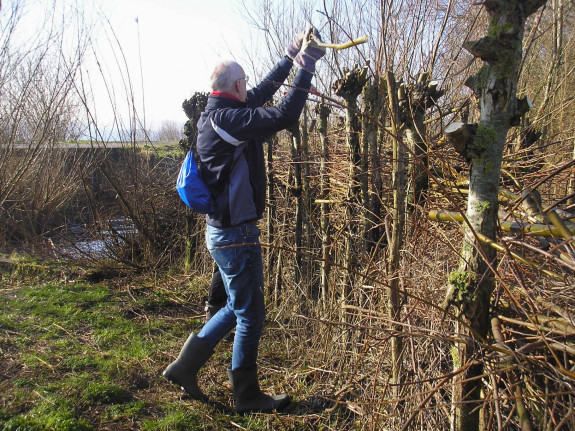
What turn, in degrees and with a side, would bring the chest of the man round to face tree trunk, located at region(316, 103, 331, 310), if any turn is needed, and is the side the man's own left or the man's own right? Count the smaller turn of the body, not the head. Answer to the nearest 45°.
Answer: approximately 45° to the man's own left

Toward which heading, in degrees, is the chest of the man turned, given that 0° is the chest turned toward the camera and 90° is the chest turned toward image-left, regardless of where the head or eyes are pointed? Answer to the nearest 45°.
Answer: approximately 270°

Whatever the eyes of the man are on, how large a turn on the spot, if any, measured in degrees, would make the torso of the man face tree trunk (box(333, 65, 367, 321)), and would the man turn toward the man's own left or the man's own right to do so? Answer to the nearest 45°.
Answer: approximately 45° to the man's own left

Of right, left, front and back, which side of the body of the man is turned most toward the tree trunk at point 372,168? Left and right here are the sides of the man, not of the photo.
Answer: front

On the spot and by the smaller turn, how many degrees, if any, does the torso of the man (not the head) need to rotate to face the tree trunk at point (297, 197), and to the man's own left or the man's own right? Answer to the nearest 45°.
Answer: approximately 45° to the man's own left

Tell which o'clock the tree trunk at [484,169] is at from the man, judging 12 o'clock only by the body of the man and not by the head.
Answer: The tree trunk is roughly at 2 o'clock from the man.

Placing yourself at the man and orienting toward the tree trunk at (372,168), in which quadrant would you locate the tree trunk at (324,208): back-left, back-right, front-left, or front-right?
front-left
